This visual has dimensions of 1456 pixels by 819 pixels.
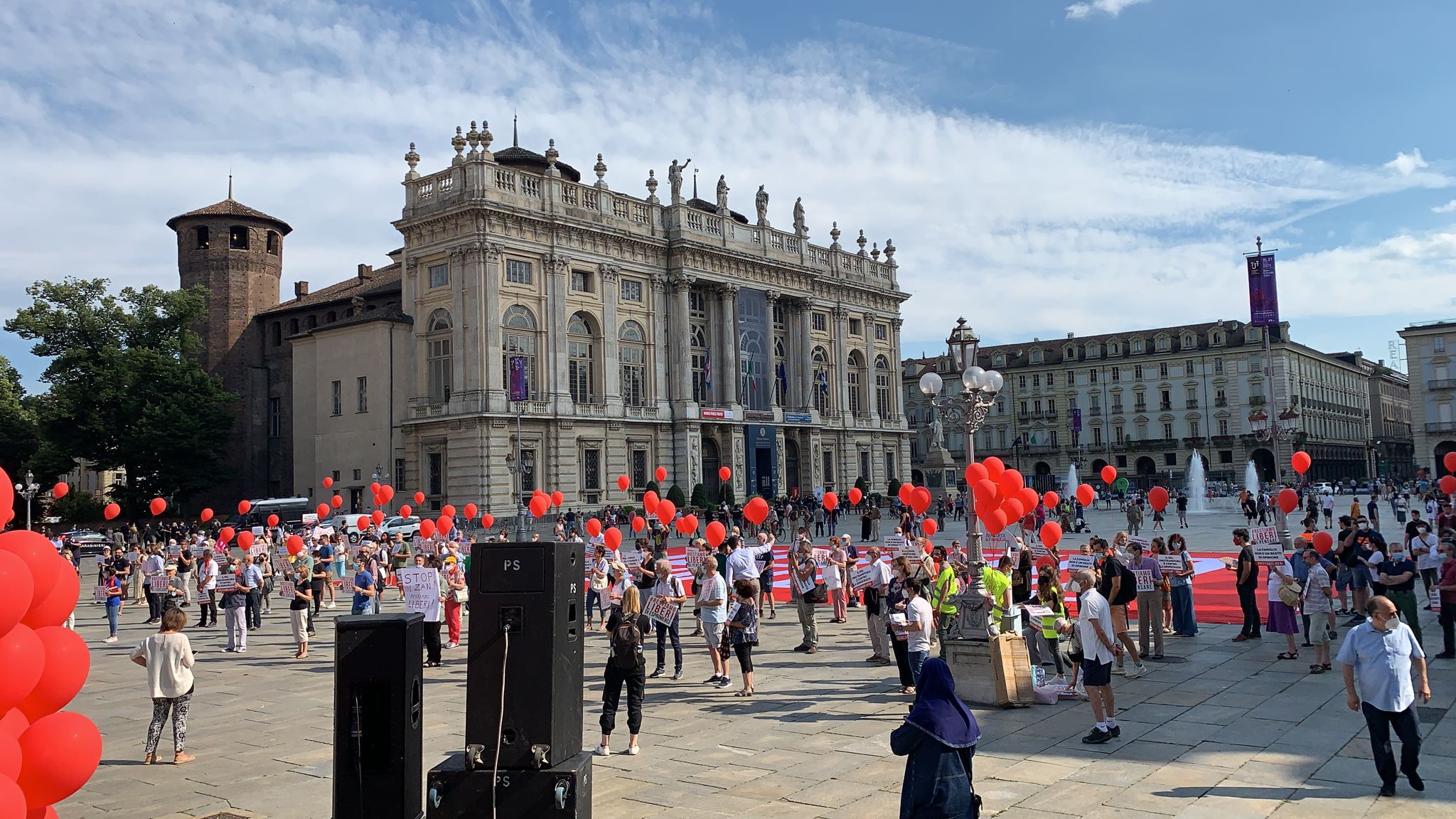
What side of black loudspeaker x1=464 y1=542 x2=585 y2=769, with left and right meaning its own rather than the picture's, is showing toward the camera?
back

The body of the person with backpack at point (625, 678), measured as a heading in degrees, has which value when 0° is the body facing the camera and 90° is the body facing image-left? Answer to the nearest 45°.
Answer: approximately 180°

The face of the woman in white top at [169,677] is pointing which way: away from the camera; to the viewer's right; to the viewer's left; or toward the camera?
away from the camera

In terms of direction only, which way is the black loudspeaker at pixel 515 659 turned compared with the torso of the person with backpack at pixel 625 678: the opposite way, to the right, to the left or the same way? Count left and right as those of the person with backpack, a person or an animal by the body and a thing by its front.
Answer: the same way

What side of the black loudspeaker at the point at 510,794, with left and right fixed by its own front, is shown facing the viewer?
back

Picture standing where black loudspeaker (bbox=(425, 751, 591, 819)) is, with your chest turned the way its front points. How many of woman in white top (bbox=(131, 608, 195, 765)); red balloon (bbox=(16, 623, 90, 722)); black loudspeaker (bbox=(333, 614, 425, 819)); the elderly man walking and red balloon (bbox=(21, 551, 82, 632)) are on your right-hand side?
1

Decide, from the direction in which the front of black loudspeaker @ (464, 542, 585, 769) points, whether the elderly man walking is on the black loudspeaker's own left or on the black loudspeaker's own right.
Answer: on the black loudspeaker's own right

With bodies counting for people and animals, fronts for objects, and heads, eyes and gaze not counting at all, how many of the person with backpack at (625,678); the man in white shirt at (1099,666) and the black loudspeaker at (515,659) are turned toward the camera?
0

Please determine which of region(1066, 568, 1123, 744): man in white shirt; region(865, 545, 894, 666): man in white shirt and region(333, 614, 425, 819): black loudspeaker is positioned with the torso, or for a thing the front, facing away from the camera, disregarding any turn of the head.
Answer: the black loudspeaker

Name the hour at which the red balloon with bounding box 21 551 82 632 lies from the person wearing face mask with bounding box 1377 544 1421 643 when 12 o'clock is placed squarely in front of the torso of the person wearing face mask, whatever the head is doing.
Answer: The red balloon is roughly at 1 o'clock from the person wearing face mask.

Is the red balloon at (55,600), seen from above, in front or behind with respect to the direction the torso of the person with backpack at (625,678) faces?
behind

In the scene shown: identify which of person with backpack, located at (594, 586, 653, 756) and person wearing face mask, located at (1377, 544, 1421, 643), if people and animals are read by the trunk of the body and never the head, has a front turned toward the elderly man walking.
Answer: the person wearing face mask

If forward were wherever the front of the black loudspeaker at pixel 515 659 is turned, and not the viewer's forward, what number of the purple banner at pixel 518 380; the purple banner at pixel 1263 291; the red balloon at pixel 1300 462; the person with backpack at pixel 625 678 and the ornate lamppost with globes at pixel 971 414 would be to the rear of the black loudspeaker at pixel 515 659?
0

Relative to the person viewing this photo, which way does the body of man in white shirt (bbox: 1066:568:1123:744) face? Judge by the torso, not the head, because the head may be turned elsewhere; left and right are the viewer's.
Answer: facing to the left of the viewer

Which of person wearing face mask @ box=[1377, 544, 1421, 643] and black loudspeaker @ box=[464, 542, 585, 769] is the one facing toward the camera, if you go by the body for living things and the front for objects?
the person wearing face mask

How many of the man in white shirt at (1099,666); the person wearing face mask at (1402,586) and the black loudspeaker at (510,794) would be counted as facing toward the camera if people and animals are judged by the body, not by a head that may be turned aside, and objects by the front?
1

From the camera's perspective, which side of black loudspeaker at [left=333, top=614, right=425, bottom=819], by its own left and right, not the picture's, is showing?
back
